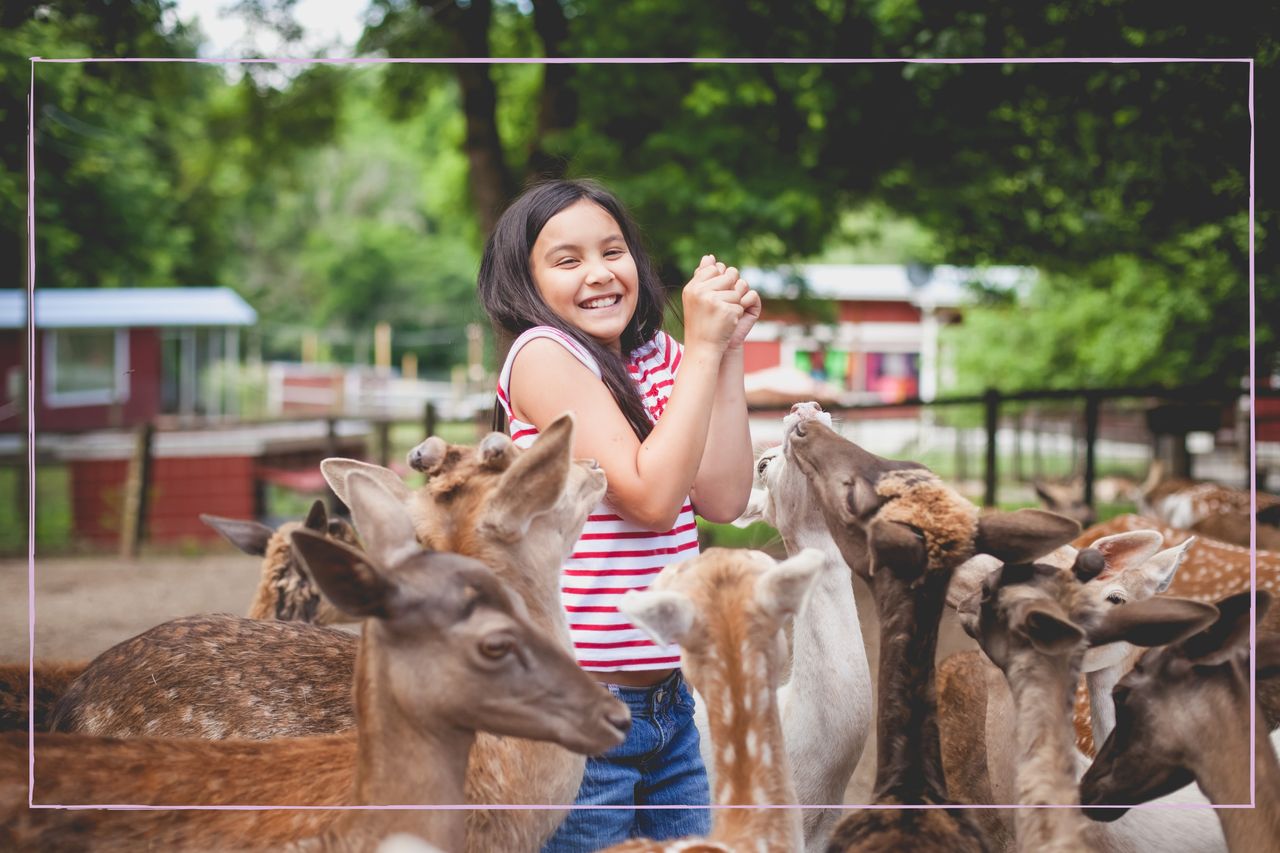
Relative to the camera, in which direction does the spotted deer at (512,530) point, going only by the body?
to the viewer's right

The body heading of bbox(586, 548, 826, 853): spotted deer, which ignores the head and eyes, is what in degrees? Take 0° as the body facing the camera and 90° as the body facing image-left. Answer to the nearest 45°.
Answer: approximately 180°

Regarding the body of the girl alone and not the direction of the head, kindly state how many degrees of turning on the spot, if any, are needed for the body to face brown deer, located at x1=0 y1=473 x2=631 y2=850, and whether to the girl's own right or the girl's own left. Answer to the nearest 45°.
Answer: approximately 90° to the girl's own right

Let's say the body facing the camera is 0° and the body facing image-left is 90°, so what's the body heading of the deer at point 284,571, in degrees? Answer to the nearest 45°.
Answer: approximately 270°

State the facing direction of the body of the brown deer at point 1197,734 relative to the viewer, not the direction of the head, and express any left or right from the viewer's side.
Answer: facing to the left of the viewer

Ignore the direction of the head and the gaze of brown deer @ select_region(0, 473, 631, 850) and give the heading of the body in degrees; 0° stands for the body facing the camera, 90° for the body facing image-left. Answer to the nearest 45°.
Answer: approximately 270°

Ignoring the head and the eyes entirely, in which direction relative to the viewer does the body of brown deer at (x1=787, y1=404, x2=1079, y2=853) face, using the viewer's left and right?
facing away from the viewer and to the left of the viewer
